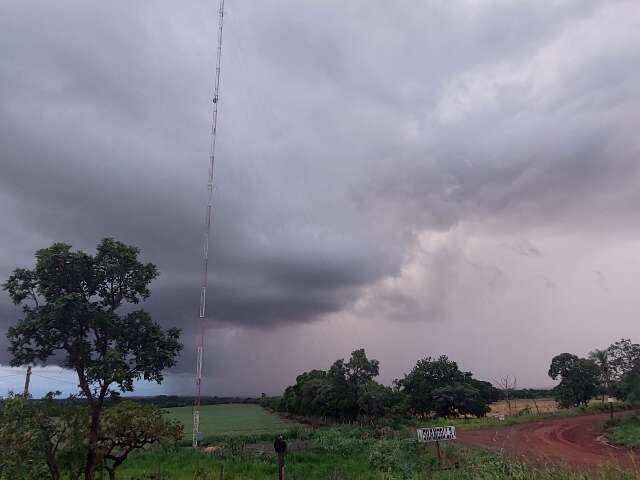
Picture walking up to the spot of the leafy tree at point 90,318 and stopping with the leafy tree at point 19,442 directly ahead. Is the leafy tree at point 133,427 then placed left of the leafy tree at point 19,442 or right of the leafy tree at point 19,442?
left

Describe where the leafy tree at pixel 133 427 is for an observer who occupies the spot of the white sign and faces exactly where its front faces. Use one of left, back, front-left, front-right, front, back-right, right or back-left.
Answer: front-right

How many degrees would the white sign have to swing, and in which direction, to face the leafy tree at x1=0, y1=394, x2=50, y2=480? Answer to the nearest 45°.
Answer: approximately 45° to its right

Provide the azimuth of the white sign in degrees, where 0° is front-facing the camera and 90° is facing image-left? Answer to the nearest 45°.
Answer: approximately 0°

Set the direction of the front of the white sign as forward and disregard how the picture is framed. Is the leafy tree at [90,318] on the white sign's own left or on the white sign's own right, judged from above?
on the white sign's own right
